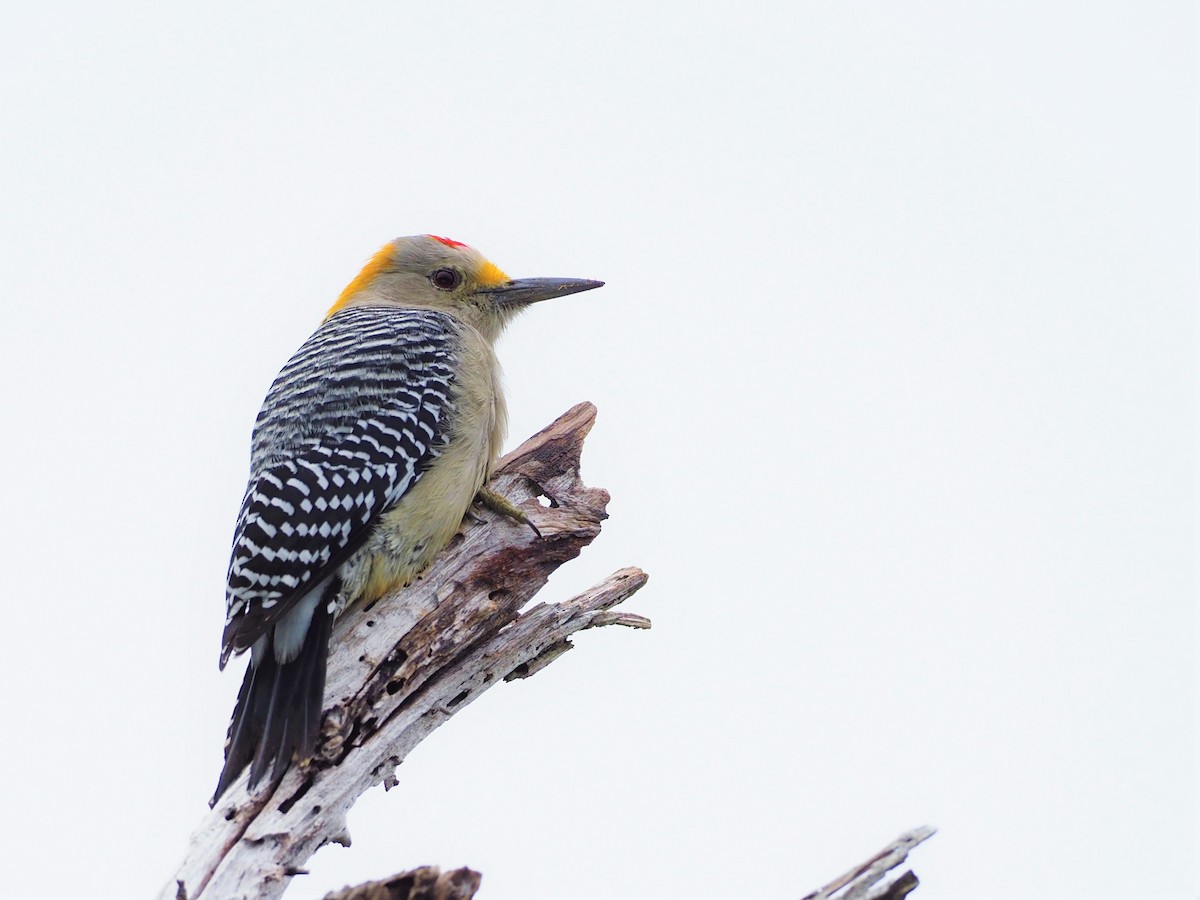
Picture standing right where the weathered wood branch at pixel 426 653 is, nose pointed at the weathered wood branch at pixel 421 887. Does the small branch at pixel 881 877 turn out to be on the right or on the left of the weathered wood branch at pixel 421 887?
left

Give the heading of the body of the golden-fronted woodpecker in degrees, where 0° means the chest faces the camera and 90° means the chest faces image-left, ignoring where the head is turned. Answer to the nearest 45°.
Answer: approximately 270°
